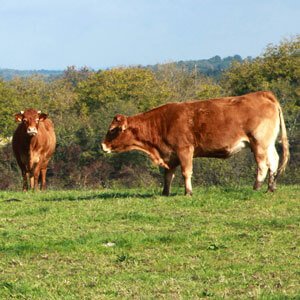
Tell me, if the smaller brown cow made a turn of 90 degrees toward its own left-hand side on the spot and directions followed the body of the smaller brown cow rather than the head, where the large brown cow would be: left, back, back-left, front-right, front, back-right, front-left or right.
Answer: front-right

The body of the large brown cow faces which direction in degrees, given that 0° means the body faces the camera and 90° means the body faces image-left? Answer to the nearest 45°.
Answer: approximately 90°

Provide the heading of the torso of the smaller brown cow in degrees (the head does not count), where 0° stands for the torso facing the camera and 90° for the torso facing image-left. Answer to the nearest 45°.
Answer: approximately 0°
